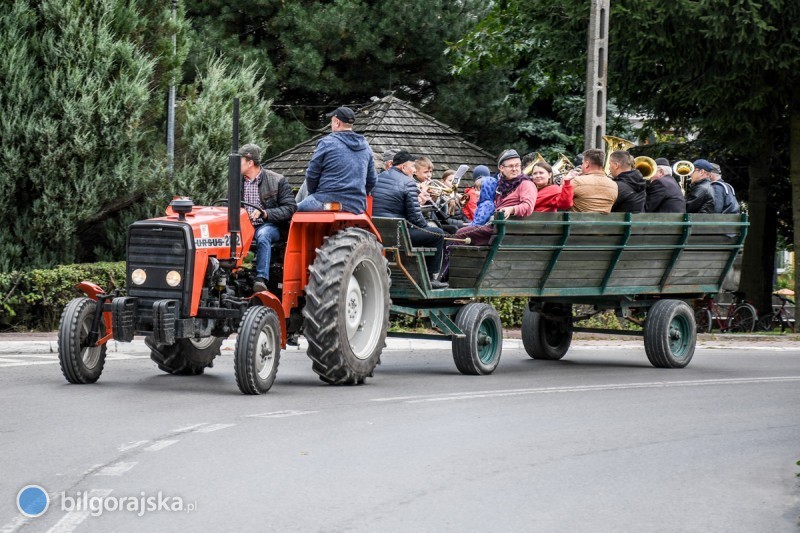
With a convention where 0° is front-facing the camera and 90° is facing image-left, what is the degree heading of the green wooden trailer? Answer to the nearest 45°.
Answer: approximately 45°

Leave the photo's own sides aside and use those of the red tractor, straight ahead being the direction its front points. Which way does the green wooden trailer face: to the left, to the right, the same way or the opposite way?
the same way

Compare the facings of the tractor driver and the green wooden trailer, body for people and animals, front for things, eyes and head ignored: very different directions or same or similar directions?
same or similar directions

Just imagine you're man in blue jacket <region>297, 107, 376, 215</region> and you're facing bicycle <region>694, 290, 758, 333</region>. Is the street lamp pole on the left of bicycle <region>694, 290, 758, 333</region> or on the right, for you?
left

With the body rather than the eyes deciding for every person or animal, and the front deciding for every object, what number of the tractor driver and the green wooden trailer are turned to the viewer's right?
0

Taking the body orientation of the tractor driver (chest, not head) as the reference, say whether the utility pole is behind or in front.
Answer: behind

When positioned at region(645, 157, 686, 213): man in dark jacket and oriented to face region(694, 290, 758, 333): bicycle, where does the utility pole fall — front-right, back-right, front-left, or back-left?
front-left

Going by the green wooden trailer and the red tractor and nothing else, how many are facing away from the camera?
0

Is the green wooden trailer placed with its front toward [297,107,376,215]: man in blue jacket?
yes

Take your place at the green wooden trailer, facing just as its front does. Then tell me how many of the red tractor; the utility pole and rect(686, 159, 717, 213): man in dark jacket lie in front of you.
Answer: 1

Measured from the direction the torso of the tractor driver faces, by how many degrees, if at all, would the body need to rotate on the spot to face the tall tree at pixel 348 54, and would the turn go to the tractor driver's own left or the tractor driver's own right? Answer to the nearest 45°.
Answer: approximately 135° to the tractor driver's own right

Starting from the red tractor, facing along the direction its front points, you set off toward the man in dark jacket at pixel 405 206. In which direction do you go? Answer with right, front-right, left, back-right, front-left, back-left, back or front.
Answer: back

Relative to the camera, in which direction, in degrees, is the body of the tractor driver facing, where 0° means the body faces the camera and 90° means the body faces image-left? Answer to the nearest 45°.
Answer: approximately 45°
